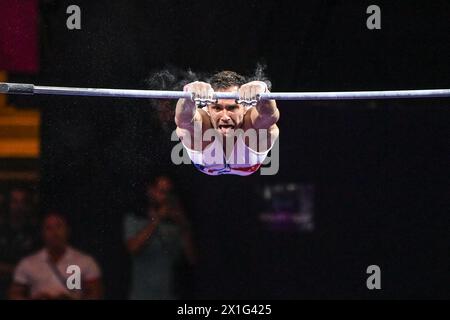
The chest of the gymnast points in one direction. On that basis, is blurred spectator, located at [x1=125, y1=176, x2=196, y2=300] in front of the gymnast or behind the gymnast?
behind

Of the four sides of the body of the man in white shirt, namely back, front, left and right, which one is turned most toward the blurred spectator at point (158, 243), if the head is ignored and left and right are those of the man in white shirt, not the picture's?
left

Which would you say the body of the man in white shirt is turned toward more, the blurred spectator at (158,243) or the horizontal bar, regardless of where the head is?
the horizontal bar

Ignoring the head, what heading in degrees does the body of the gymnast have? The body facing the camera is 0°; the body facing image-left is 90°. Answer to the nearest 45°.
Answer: approximately 0°

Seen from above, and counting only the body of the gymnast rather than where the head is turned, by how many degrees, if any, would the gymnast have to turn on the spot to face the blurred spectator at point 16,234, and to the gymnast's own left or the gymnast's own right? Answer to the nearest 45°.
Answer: approximately 135° to the gymnast's own right

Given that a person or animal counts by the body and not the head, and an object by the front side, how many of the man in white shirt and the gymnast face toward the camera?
2
